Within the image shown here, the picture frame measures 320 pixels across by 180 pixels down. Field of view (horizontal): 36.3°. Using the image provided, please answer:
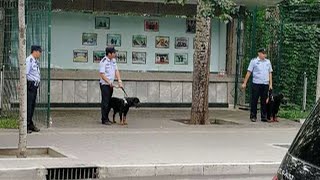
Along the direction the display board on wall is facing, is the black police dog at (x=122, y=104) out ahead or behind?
ahead

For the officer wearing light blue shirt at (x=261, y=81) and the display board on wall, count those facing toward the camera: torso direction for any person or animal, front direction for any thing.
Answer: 2

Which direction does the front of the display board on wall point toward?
toward the camera

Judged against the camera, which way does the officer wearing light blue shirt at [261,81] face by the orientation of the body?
toward the camera

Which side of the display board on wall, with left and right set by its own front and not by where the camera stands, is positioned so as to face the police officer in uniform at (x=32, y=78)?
front

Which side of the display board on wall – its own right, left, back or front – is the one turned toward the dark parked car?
front

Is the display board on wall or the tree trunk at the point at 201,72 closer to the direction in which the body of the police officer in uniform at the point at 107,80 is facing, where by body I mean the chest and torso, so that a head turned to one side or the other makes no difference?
the tree trunk

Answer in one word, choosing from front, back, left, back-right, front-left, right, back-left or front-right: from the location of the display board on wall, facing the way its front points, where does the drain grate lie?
front

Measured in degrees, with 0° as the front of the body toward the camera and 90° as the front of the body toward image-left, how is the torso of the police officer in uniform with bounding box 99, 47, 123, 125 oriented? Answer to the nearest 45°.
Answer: approximately 315°

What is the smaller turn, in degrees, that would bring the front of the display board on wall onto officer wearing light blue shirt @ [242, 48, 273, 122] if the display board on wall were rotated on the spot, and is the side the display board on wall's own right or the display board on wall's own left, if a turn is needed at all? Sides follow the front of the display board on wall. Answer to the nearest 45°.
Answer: approximately 45° to the display board on wall's own left

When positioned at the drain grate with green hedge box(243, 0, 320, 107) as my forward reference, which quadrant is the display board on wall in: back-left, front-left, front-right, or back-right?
front-left
